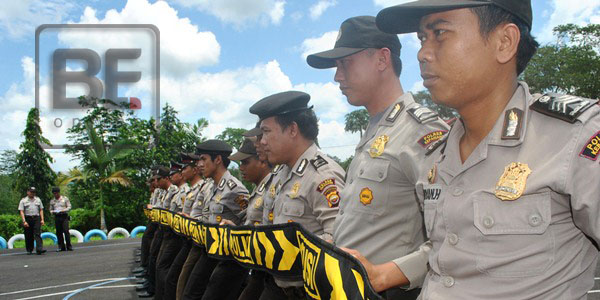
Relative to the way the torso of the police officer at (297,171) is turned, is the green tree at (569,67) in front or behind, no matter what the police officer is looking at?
behind

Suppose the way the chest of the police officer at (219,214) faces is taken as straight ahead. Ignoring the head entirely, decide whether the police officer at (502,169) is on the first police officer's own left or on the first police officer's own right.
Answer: on the first police officer's own left

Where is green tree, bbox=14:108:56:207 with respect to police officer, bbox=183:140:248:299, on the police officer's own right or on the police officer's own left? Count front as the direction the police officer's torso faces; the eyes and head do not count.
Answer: on the police officer's own right

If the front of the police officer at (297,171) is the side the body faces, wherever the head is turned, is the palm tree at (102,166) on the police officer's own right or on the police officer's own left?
on the police officer's own right

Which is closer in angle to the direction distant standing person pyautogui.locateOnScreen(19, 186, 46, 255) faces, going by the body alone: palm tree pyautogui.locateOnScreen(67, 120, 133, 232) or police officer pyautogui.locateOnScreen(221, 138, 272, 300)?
the police officer

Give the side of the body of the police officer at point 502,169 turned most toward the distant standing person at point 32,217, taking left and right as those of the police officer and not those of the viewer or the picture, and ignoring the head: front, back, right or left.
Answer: right

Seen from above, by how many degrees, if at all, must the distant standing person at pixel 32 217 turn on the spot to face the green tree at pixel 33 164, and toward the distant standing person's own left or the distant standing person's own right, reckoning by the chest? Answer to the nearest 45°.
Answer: approximately 180°

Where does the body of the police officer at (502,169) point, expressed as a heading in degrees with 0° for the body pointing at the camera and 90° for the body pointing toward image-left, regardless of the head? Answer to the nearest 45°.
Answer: approximately 45°

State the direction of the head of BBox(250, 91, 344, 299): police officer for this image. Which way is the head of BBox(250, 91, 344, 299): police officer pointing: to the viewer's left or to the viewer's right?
to the viewer's left

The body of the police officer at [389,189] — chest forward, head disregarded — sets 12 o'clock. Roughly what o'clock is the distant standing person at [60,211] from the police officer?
The distant standing person is roughly at 3 o'clock from the police officer.

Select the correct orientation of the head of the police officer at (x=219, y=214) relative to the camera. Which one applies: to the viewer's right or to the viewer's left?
to the viewer's left

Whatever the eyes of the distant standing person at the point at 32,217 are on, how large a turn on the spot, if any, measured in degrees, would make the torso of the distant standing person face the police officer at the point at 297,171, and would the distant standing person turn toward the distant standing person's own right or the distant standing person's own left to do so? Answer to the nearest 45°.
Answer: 0° — they already face them

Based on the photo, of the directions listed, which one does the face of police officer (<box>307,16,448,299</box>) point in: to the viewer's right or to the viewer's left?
to the viewer's left

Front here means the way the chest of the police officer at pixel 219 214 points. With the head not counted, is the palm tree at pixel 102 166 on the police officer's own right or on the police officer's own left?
on the police officer's own right

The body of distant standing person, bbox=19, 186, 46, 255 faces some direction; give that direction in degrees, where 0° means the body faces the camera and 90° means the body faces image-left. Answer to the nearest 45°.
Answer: approximately 0°
